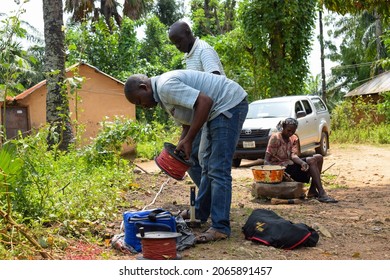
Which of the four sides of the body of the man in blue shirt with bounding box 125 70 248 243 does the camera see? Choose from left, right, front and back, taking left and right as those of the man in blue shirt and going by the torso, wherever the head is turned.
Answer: left

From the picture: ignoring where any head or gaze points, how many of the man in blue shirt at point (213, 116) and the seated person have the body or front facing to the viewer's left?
1

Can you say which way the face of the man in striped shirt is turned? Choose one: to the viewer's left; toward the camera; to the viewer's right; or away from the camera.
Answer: to the viewer's left

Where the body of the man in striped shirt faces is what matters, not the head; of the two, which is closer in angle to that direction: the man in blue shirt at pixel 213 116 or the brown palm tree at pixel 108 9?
the man in blue shirt

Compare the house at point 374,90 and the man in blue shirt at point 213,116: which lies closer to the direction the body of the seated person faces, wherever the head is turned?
the man in blue shirt

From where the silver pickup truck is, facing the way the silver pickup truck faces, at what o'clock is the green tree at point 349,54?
The green tree is roughly at 5 o'clock from the silver pickup truck.

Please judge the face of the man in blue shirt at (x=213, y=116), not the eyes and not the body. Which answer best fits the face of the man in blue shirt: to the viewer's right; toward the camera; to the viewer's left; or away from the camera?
to the viewer's left

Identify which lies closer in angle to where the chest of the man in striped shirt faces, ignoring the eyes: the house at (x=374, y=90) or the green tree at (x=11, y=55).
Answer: the green tree

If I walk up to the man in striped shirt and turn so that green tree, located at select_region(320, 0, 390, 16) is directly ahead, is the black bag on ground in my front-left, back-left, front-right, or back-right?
back-right

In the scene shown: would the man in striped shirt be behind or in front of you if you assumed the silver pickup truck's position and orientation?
in front

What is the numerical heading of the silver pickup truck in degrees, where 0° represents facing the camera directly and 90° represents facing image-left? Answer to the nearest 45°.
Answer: approximately 45°
